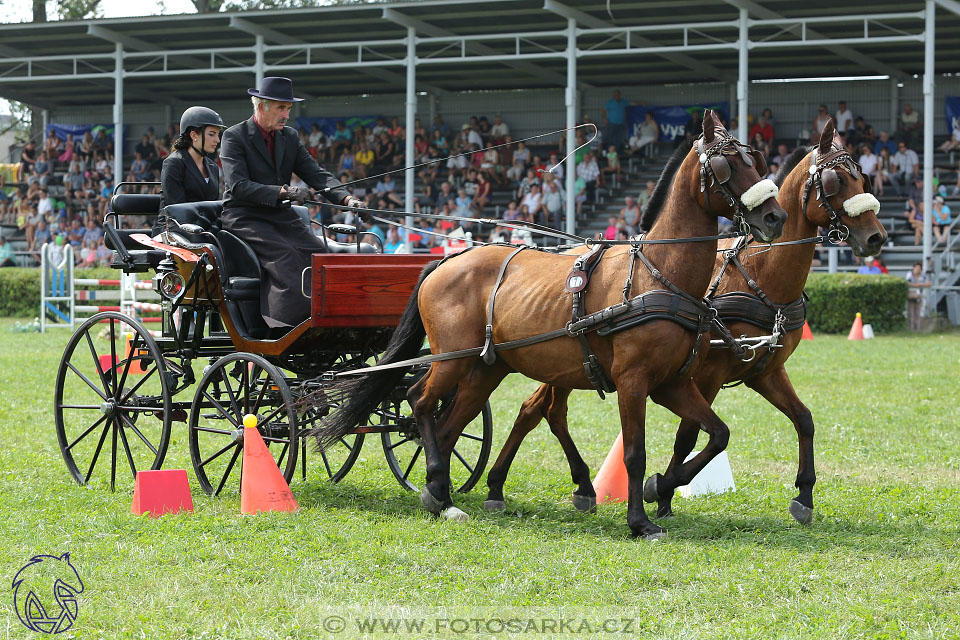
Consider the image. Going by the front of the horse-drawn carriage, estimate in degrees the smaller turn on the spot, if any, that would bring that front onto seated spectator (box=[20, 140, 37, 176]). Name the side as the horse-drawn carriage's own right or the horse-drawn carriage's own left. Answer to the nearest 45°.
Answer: approximately 135° to the horse-drawn carriage's own left

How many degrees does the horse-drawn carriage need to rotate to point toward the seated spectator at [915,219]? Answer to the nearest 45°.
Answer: approximately 90° to its left

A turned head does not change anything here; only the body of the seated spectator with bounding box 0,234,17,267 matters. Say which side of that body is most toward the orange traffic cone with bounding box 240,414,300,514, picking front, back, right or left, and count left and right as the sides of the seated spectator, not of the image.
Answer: front

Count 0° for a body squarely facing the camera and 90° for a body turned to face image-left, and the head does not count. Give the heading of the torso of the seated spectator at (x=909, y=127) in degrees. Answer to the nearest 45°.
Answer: approximately 0°

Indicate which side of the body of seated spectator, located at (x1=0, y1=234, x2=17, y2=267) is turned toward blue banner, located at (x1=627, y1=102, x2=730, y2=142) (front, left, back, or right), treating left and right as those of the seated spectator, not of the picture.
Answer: left

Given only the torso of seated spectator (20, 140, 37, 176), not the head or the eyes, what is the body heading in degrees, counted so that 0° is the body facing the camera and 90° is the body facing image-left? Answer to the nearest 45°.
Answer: approximately 0°
